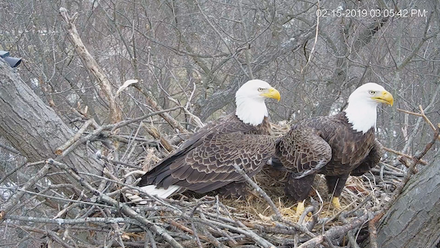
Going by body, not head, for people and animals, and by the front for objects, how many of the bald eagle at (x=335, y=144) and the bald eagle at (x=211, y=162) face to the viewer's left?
0

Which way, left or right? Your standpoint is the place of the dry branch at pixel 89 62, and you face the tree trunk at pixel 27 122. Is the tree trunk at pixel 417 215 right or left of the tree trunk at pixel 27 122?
left

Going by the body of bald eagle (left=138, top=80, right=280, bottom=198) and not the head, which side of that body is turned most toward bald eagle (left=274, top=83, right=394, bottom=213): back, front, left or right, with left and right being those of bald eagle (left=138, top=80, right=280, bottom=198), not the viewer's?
front

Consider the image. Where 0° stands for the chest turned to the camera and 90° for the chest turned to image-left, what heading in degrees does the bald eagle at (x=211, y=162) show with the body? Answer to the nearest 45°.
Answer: approximately 270°

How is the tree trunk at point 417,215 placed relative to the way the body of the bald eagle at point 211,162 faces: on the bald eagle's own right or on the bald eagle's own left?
on the bald eagle's own right

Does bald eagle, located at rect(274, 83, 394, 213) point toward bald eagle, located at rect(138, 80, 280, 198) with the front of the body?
no

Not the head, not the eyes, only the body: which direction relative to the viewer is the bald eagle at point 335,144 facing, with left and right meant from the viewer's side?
facing the viewer and to the right of the viewer
